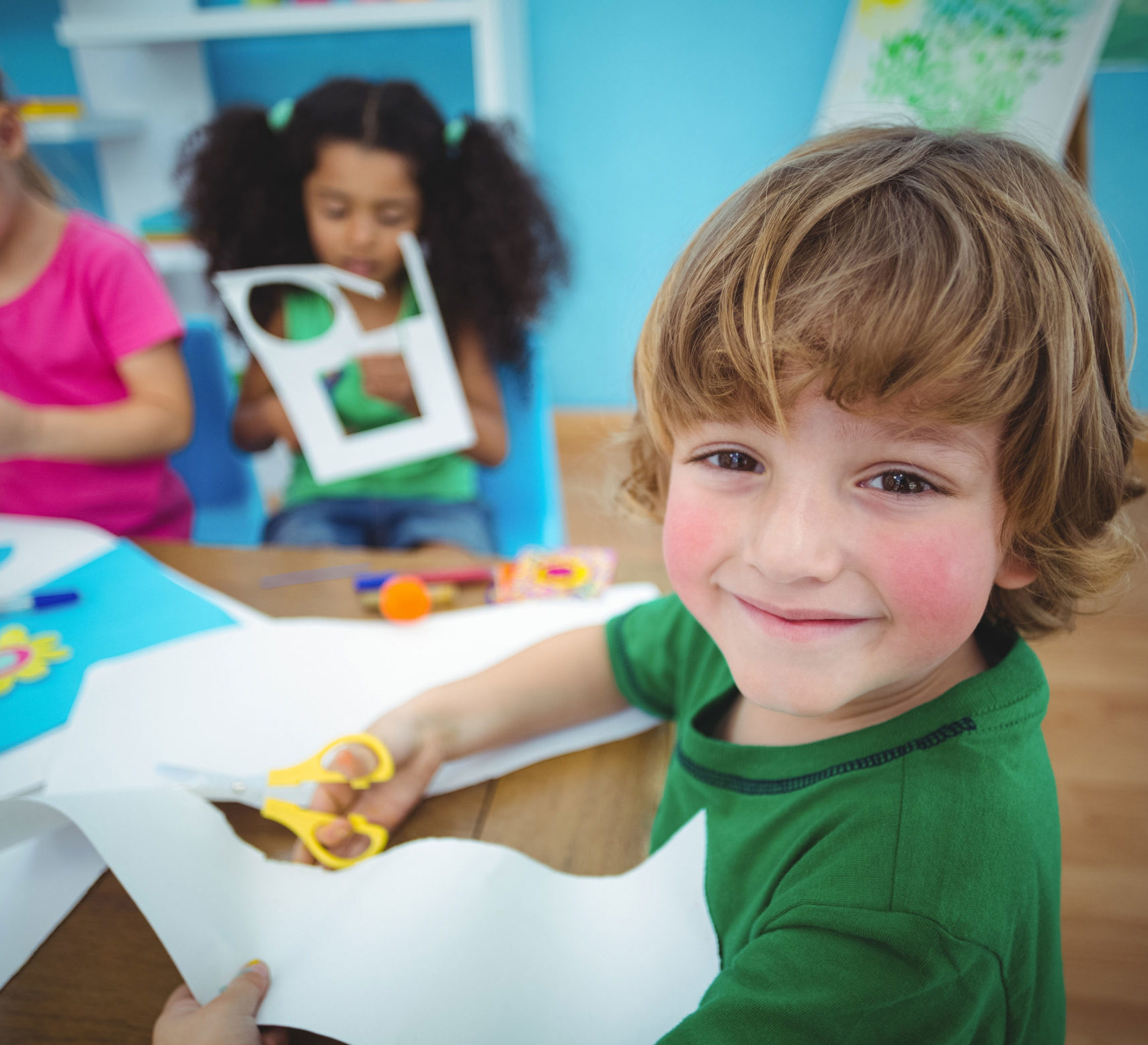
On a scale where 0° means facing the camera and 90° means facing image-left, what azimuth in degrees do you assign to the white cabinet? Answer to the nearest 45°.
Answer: approximately 0°

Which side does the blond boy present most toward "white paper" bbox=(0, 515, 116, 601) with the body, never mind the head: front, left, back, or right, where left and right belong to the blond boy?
right

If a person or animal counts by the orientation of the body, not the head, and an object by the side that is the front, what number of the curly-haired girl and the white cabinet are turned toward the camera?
2
